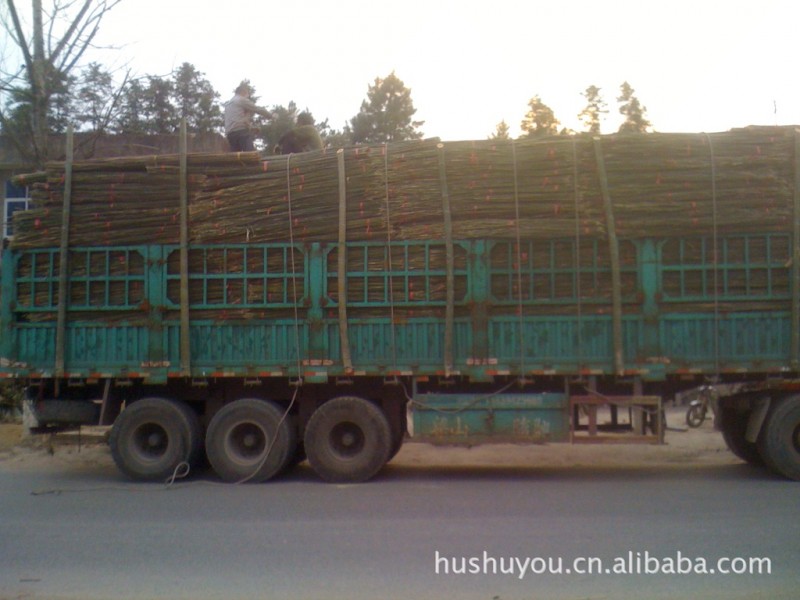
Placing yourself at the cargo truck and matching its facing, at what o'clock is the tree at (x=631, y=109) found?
The tree is roughly at 10 o'clock from the cargo truck.

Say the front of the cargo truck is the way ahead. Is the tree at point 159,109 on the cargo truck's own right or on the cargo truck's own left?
on the cargo truck's own left

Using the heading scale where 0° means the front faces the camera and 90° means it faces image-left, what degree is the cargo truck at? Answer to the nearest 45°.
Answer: approximately 270°

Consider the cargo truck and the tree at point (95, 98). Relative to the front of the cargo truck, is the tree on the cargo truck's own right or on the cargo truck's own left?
on the cargo truck's own left

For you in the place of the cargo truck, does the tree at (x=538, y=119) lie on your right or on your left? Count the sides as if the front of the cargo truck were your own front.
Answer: on your left

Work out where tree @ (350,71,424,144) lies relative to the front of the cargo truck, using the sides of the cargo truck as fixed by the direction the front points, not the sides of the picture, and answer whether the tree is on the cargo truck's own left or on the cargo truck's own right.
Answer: on the cargo truck's own left

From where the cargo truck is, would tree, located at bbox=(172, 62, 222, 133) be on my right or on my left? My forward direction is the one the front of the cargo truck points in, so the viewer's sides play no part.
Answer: on my left

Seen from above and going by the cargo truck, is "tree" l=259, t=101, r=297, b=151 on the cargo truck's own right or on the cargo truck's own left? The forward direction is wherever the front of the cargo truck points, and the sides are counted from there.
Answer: on the cargo truck's own left

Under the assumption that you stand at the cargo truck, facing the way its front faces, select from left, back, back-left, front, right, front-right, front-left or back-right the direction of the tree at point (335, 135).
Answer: left
